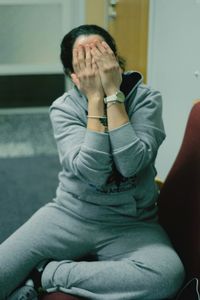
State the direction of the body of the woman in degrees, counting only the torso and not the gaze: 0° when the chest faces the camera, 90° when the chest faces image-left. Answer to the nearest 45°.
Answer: approximately 0°

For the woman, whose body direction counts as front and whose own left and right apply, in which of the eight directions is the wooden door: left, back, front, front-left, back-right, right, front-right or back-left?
back
